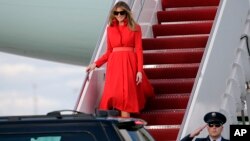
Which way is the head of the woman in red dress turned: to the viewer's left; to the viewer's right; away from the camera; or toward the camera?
toward the camera

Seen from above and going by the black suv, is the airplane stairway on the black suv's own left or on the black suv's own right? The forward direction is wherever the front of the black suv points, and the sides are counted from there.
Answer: on the black suv's own right

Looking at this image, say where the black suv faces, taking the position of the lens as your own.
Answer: facing away from the viewer and to the left of the viewer

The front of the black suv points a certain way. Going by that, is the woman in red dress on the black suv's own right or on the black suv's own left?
on the black suv's own right
